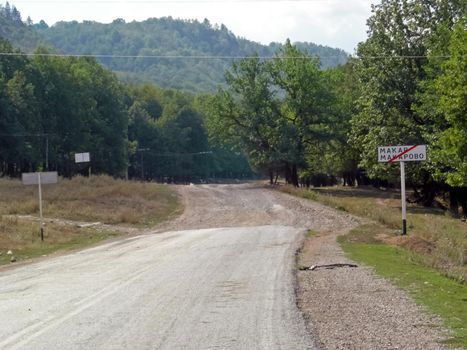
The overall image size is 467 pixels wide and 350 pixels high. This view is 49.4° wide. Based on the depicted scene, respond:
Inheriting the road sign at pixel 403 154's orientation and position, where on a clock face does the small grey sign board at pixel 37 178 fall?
The small grey sign board is roughly at 3 o'clock from the road sign.

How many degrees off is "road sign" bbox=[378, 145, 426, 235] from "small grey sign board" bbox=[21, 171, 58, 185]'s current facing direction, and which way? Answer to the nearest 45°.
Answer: approximately 135° to its right

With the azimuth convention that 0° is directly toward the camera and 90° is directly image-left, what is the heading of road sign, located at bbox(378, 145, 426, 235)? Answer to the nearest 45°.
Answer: approximately 0°

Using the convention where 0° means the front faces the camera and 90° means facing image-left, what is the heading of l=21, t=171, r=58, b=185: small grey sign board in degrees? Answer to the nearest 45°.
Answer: approximately 180°
